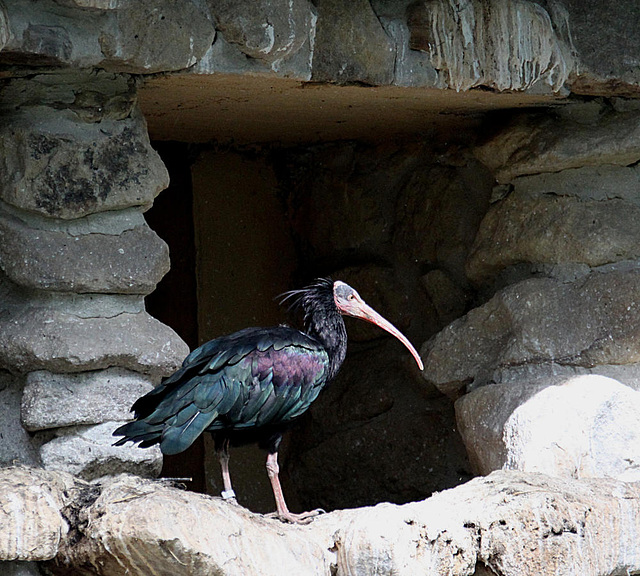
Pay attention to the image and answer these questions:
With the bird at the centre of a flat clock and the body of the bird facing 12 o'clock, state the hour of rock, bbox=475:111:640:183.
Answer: The rock is roughly at 11 o'clock from the bird.

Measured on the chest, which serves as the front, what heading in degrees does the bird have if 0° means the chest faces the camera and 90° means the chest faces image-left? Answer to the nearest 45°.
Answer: approximately 270°
